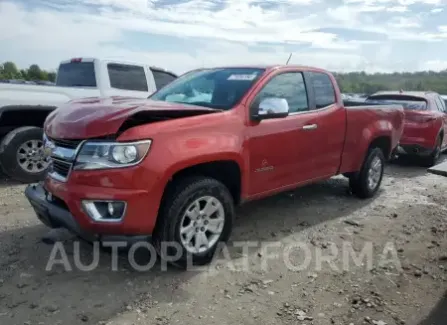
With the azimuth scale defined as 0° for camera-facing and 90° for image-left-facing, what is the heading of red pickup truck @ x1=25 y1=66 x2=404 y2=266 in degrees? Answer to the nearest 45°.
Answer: approximately 45°

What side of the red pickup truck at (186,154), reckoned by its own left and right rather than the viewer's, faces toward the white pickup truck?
right
